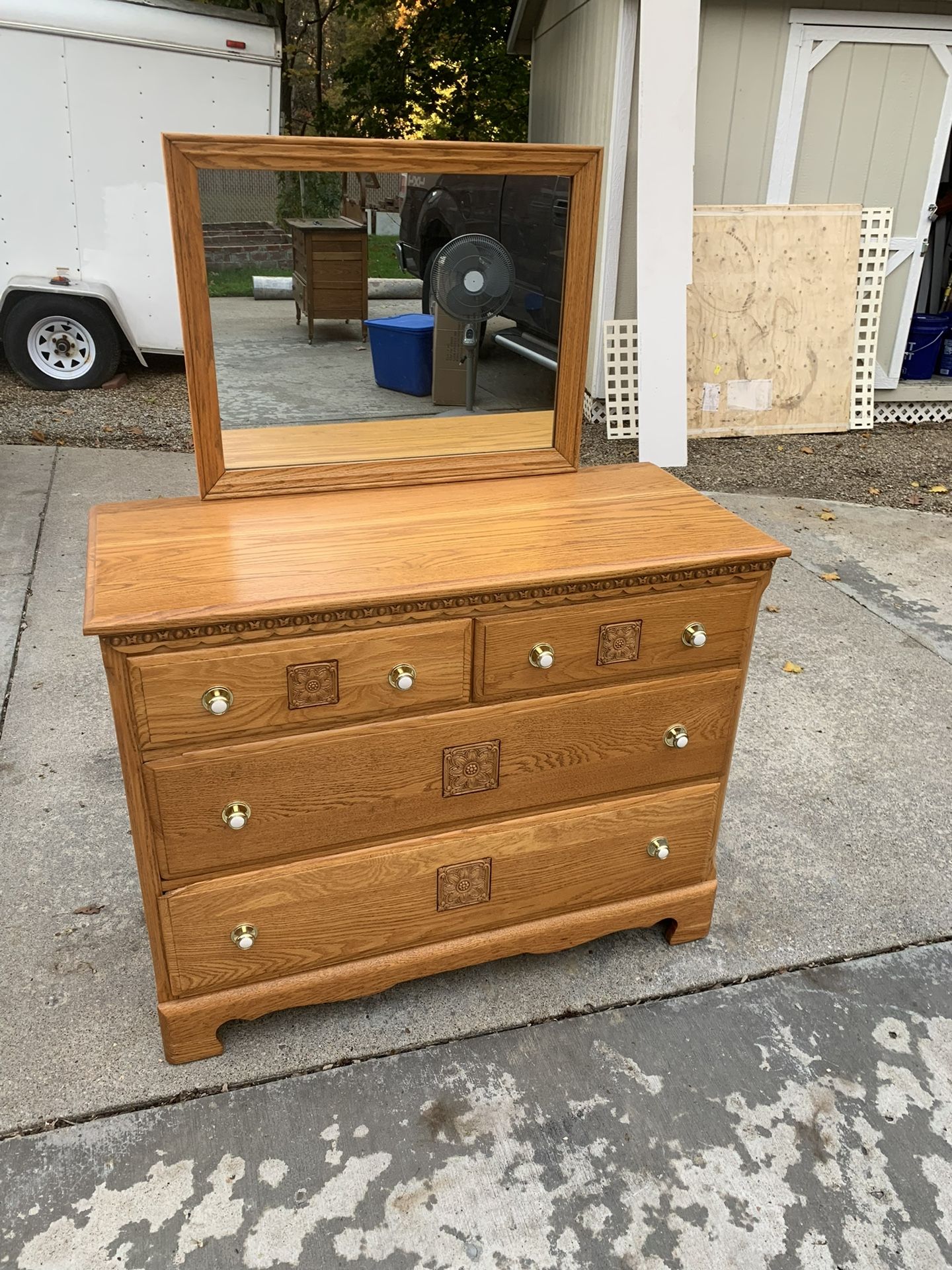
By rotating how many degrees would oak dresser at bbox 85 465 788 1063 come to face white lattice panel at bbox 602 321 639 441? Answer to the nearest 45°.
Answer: approximately 180°

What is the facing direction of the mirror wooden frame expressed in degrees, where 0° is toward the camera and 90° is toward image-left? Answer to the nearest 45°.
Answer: approximately 0°

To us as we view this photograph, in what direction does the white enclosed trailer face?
facing to the left of the viewer

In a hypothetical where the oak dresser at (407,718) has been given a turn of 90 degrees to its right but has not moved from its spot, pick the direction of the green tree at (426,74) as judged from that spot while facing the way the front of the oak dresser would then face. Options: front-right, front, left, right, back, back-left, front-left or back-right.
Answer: right

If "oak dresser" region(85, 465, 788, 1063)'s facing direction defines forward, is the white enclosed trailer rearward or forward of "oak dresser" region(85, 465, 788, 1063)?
rearward

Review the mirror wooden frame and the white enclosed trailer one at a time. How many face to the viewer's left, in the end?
1

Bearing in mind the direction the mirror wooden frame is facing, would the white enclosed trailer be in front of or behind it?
behind

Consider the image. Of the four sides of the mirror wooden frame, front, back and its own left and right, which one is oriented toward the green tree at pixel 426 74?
back

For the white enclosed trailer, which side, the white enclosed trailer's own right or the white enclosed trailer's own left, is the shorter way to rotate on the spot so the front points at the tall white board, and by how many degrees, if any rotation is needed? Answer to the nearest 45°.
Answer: approximately 135° to the white enclosed trailer's own left

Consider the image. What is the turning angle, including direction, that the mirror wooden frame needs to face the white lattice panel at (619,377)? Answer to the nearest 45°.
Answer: approximately 180°

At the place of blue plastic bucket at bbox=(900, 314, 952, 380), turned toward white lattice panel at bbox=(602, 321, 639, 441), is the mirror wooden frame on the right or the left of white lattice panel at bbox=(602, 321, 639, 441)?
left

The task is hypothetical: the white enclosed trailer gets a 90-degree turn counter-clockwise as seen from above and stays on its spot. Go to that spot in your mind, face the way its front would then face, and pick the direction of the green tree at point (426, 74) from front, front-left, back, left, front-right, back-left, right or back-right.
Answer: back-left

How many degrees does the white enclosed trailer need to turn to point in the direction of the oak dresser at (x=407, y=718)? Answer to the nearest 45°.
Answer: approximately 90° to its left

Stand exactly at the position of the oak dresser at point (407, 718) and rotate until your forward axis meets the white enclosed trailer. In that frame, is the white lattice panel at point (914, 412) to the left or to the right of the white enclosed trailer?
right

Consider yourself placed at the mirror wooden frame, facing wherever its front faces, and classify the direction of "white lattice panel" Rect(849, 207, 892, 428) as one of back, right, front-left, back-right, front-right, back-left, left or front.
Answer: back-left

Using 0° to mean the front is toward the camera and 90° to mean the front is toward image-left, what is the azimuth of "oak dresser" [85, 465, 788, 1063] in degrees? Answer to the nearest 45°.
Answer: approximately 0°

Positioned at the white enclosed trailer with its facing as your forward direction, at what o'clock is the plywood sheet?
The plywood sheet is roughly at 7 o'clock from the white enclosed trailer.
